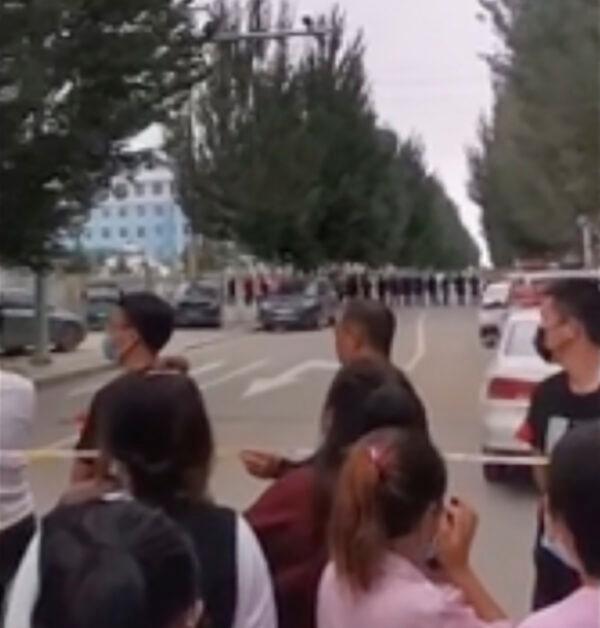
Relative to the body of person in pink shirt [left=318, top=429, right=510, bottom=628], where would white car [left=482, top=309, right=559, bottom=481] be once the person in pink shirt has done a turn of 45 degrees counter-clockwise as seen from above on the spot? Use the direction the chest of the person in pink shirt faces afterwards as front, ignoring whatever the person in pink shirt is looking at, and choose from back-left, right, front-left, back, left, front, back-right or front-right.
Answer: front

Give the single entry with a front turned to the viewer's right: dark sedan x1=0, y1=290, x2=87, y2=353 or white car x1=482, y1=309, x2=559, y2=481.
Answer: the dark sedan

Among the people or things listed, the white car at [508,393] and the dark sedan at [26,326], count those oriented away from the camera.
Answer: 1

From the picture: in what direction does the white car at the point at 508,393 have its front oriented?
away from the camera

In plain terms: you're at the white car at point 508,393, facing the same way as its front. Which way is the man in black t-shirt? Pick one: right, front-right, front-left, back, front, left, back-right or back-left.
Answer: back

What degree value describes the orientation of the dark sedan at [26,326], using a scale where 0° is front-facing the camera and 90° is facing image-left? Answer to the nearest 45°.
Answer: approximately 270°

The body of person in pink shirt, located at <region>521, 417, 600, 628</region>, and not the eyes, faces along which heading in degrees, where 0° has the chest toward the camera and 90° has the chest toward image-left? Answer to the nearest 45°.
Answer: approximately 135°

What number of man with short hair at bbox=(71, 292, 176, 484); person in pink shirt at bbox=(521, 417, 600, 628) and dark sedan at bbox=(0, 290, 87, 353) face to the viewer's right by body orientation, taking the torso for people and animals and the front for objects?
1

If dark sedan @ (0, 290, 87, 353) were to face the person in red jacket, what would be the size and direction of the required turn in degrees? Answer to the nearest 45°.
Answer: approximately 90° to its right

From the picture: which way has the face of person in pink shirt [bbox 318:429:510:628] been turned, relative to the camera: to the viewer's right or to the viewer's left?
to the viewer's right

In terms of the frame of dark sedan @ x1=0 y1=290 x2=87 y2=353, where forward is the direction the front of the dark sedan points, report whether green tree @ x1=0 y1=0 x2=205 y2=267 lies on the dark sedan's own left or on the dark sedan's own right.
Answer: on the dark sedan's own right
